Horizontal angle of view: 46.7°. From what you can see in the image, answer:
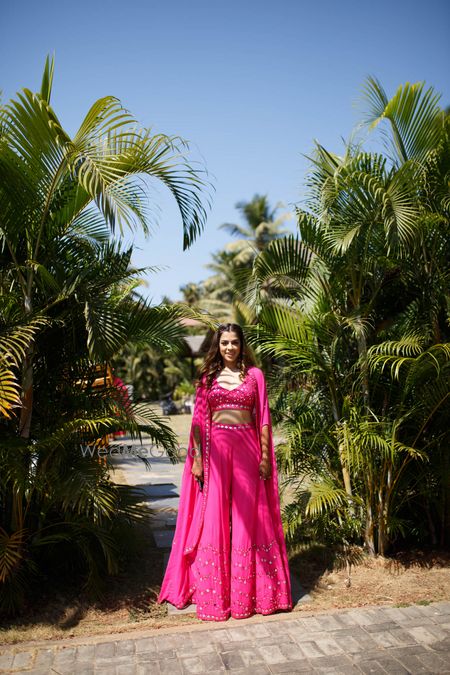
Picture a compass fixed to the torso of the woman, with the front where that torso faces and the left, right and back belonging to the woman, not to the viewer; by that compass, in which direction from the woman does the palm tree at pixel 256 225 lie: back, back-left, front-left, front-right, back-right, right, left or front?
back

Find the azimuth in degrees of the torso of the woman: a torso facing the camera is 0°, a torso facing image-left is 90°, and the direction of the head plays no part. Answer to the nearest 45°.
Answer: approximately 0°
